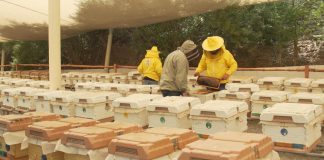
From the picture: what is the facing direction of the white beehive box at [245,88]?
toward the camera

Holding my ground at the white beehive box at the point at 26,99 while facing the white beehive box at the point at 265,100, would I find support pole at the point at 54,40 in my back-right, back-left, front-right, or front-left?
front-left

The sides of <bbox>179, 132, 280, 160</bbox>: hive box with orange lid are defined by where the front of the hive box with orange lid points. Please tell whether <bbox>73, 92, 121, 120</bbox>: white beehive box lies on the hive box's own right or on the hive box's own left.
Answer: on the hive box's own right

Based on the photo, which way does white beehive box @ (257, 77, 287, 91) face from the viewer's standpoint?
toward the camera

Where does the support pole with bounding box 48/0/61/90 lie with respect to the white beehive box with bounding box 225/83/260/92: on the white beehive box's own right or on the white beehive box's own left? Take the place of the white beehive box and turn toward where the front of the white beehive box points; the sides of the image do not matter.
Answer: on the white beehive box's own right

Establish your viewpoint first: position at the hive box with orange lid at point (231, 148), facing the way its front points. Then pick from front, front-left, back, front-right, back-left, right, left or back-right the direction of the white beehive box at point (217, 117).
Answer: back-right

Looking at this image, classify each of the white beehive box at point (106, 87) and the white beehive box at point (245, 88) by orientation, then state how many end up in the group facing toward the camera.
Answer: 2

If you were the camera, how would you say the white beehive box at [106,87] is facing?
facing the viewer

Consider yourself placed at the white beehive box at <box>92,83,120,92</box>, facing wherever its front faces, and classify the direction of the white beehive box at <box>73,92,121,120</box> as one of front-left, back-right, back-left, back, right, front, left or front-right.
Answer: front

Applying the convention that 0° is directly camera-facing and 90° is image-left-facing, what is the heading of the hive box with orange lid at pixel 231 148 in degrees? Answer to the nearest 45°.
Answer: approximately 45°

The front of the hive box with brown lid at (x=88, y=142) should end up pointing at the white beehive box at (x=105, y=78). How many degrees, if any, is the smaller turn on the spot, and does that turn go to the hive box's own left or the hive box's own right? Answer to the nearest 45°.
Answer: approximately 135° to the hive box's own right

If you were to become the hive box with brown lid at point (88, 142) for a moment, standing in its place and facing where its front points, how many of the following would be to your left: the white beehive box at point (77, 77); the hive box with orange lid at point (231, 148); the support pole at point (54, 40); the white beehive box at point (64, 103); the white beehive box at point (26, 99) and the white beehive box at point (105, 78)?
1

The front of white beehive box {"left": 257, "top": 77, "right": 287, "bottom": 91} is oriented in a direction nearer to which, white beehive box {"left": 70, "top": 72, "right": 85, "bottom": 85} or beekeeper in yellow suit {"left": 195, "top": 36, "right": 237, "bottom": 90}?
the beekeeper in yellow suit

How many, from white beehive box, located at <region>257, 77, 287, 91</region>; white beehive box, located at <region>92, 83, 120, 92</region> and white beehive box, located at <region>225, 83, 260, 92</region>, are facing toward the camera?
3

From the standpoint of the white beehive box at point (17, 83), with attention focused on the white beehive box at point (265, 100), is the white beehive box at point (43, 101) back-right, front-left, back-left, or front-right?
front-right

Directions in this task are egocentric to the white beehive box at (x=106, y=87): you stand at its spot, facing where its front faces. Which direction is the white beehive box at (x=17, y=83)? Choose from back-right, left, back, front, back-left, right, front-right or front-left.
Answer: back-right
